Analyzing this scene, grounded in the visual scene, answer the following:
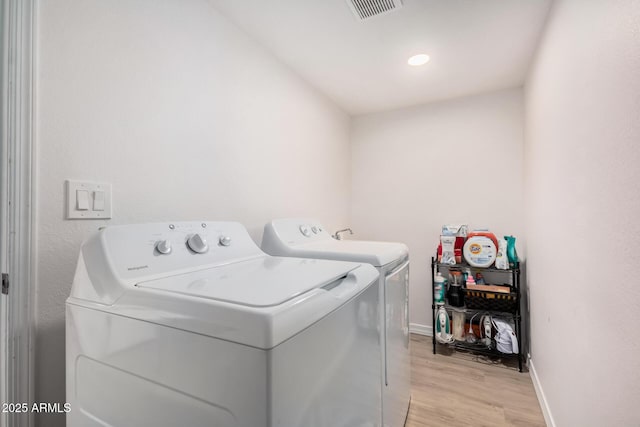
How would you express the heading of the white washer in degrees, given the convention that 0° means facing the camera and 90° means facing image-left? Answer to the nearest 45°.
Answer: approximately 315°

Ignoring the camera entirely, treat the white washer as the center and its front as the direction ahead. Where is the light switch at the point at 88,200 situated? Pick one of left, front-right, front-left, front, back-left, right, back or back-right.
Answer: back

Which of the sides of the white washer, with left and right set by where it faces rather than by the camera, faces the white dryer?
left

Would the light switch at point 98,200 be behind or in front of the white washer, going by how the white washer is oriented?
behind

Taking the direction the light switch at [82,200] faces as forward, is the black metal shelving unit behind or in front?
in front

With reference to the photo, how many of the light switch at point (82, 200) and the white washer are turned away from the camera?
0

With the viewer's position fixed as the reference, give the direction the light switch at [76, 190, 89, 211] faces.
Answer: facing the viewer and to the right of the viewer

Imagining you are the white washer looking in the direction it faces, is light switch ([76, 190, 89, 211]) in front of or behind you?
behind

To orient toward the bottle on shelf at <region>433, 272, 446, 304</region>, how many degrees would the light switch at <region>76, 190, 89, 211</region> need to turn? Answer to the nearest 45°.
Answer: approximately 45° to its left

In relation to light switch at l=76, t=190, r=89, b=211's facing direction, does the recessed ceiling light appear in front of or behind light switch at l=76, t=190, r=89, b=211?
in front
